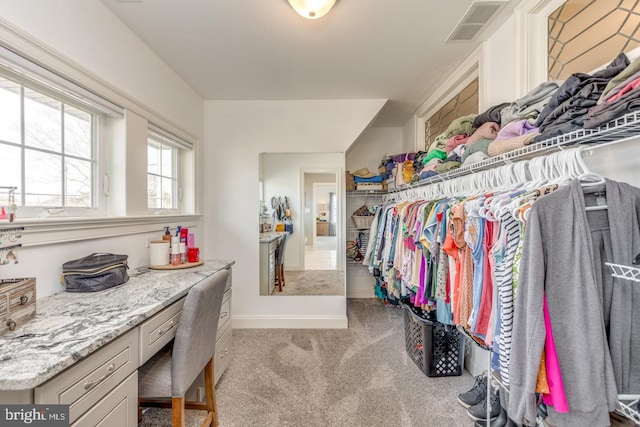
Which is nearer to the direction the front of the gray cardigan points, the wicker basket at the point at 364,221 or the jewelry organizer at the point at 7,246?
the jewelry organizer

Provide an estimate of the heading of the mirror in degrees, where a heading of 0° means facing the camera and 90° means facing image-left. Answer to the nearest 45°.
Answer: approximately 0°

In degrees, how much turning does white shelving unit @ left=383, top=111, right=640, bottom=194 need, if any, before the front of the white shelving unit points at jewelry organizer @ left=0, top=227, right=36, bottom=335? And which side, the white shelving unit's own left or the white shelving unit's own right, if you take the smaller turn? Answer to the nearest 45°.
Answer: approximately 45° to the white shelving unit's own left

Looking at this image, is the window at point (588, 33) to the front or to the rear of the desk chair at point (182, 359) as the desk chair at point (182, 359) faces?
to the rear

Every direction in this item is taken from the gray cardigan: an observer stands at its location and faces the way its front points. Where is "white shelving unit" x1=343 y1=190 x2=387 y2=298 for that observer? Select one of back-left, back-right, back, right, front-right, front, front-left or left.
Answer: back-right

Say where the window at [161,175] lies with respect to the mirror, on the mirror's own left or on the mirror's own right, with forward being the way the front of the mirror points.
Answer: on the mirror's own right

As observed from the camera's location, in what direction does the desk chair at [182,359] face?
facing away from the viewer and to the left of the viewer

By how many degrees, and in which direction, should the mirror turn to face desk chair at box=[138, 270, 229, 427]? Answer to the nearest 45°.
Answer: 0° — it already faces it

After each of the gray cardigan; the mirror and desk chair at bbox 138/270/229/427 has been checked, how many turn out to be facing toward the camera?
2

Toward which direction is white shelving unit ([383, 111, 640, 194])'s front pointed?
to the viewer's left
